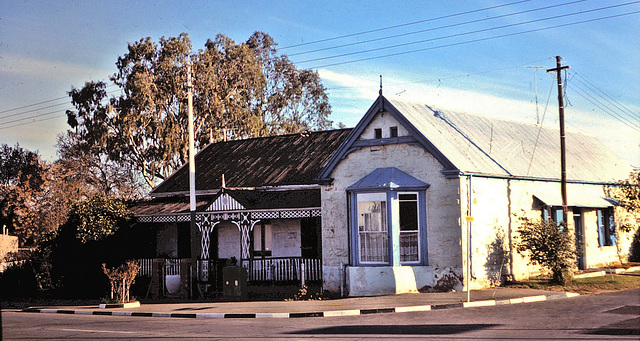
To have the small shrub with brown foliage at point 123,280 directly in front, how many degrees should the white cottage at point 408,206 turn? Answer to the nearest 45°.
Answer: approximately 45° to its right

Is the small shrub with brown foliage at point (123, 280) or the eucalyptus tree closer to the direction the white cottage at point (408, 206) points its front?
the small shrub with brown foliage

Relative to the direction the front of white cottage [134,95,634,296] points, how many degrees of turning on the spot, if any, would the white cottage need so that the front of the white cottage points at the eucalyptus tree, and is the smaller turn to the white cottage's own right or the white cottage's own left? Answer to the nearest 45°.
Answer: approximately 90° to the white cottage's own right

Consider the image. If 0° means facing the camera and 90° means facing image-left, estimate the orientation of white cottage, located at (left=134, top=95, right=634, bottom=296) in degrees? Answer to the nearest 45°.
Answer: approximately 45°

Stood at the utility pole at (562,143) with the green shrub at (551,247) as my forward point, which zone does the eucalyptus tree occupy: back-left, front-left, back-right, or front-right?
back-right
